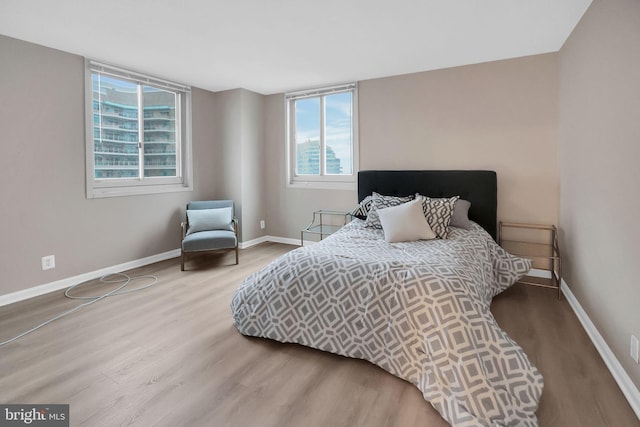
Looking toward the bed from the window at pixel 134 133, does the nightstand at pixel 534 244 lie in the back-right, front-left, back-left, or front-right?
front-left

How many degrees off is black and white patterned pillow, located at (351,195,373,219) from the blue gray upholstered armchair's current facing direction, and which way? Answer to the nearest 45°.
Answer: approximately 45° to its left

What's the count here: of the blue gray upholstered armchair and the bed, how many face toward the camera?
2

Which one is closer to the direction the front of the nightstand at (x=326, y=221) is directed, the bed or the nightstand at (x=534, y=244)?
the bed

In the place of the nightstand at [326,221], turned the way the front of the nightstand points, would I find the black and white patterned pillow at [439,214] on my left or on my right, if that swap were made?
on my left

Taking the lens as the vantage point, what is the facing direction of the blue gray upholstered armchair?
facing the viewer

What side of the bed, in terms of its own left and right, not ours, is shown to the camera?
front

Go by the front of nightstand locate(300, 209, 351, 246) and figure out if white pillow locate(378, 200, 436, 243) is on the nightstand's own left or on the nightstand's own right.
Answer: on the nightstand's own left

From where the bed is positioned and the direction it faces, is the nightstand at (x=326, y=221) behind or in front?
behind

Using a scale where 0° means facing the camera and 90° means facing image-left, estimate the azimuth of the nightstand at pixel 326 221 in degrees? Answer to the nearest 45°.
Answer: approximately 45°

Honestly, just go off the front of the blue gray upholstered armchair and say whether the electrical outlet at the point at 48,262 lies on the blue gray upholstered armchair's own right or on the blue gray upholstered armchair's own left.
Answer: on the blue gray upholstered armchair's own right

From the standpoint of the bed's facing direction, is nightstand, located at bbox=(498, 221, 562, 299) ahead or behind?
behind
